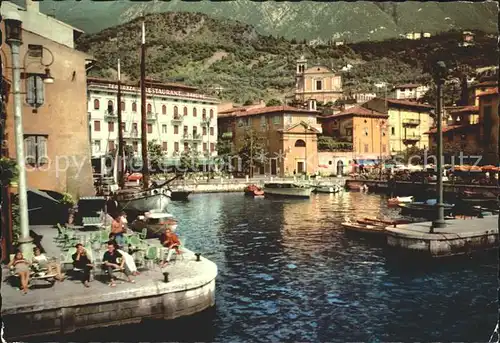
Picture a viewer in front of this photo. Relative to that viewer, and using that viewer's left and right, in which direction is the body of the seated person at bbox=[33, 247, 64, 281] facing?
facing the viewer and to the right of the viewer

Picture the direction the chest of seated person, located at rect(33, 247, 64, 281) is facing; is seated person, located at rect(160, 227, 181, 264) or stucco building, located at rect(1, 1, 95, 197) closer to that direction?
the seated person

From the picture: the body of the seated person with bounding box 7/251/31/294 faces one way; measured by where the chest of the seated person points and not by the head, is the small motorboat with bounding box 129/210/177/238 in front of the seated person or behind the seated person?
behind

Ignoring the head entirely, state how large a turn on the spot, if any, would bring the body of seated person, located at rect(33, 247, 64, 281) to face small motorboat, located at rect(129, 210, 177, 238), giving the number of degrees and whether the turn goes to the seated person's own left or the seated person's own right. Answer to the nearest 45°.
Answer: approximately 90° to the seated person's own left

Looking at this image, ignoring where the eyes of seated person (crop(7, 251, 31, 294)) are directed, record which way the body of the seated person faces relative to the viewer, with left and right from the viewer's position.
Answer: facing the viewer

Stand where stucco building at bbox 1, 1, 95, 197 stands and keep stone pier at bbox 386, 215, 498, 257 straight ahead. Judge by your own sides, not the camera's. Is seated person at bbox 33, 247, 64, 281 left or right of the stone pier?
right

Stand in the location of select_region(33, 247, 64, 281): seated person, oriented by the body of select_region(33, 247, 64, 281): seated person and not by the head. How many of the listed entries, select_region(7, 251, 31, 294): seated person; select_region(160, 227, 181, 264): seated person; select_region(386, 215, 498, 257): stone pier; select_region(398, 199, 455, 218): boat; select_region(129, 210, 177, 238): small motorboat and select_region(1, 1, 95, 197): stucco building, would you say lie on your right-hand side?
1

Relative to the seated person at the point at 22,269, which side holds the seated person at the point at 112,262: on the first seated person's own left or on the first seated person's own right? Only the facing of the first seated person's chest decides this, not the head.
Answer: on the first seated person's own left
